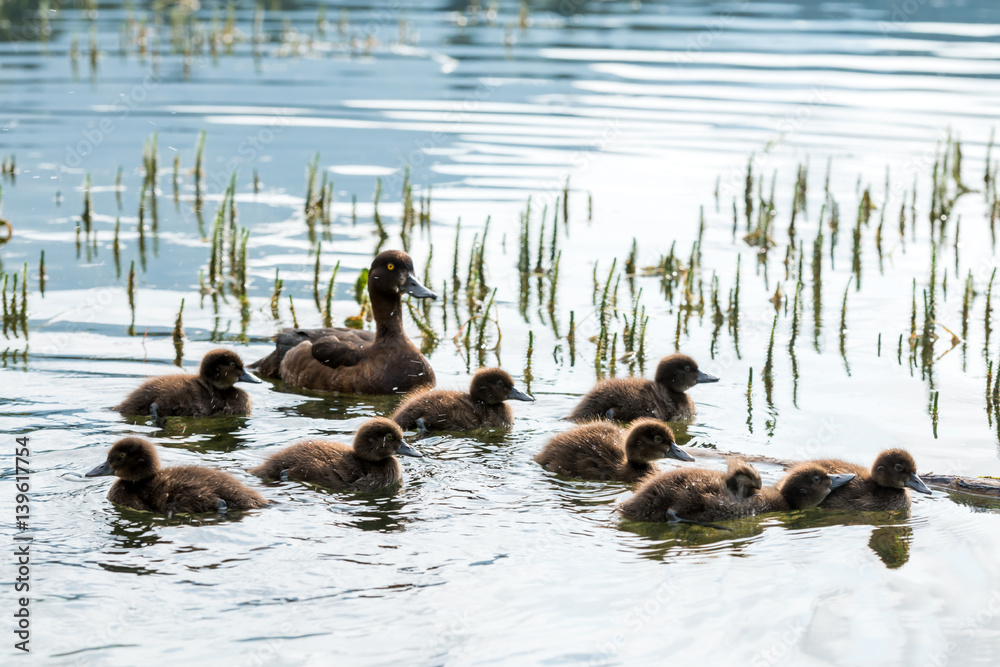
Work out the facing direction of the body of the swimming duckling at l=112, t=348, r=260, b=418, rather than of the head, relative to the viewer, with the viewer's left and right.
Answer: facing to the right of the viewer

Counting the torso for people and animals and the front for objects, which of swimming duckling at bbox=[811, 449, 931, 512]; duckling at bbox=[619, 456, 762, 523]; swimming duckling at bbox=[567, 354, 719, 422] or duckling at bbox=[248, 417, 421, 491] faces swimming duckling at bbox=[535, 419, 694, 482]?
duckling at bbox=[248, 417, 421, 491]

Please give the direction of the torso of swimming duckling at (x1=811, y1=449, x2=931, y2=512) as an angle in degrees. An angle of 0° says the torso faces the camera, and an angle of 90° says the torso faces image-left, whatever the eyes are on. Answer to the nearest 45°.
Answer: approximately 270°

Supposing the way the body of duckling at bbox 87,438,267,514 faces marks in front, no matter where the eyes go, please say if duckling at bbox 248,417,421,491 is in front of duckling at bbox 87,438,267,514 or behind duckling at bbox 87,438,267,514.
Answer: behind

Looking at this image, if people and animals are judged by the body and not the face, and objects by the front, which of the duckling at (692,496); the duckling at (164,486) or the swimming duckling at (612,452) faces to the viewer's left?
the duckling at (164,486)

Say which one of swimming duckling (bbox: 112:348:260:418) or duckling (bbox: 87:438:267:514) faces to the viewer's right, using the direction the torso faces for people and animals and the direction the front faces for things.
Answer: the swimming duckling

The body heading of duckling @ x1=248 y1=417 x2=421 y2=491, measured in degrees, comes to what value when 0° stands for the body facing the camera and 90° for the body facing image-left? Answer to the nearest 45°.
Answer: approximately 270°

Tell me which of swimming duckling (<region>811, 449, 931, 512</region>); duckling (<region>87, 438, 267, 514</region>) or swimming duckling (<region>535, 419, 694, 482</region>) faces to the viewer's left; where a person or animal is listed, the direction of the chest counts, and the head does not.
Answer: the duckling

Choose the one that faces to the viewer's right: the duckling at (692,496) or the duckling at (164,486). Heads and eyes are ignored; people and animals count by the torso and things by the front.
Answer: the duckling at (692,496)

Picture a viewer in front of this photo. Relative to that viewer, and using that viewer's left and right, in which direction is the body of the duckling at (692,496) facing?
facing to the right of the viewer
